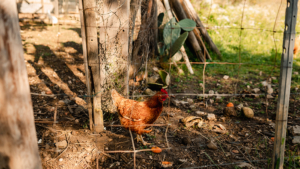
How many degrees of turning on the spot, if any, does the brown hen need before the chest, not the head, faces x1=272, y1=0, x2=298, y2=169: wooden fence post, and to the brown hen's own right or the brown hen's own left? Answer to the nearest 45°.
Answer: approximately 45° to the brown hen's own right

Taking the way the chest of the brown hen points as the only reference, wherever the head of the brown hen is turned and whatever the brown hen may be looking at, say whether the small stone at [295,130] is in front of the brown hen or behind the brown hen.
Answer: in front

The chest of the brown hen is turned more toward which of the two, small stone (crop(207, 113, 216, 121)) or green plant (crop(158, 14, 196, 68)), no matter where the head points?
the small stone

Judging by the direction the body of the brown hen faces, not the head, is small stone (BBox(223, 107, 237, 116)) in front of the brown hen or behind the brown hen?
in front

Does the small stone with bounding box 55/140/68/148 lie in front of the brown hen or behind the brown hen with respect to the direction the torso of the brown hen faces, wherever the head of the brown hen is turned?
behind

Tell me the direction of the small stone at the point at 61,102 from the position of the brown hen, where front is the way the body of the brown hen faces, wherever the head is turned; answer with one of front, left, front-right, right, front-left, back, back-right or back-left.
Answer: back-left

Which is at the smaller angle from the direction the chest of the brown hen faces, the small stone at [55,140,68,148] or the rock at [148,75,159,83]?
the rock

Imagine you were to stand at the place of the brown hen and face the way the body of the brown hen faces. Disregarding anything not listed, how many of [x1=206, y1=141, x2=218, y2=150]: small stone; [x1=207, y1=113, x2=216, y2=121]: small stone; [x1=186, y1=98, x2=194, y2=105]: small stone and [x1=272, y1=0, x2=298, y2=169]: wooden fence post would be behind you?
0

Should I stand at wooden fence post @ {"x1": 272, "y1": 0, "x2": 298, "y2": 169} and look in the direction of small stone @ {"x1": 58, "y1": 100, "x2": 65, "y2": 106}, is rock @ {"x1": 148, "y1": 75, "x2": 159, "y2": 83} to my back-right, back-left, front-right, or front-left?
front-right

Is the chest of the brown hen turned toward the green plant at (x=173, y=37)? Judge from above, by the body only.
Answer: no

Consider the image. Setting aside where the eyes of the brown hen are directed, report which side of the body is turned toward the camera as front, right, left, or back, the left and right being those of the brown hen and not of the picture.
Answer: right

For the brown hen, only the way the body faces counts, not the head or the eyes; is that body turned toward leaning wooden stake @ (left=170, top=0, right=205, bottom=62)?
no

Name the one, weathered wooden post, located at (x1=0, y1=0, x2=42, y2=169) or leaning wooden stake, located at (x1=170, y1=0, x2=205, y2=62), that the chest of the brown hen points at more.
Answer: the leaning wooden stake
